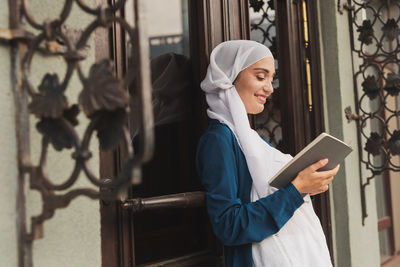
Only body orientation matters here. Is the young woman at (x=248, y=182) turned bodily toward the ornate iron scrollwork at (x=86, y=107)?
no

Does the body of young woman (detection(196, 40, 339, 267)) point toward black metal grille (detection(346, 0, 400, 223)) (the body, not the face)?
no

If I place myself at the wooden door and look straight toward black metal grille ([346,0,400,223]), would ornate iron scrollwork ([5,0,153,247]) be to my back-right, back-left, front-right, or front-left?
back-right

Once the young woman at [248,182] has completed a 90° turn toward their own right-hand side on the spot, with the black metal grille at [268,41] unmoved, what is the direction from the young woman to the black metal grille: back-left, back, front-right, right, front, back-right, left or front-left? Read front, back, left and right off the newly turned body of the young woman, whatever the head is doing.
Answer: back

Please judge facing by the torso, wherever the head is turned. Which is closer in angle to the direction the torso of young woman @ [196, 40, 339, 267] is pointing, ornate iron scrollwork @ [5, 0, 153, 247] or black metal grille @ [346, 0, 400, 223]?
the black metal grille

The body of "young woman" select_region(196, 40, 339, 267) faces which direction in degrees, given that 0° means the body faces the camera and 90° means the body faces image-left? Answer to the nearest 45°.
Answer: approximately 270°
